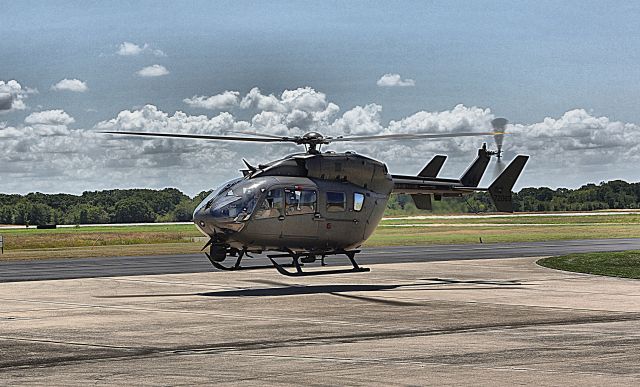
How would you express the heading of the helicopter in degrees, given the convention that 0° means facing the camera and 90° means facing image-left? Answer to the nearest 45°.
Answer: approximately 45°
